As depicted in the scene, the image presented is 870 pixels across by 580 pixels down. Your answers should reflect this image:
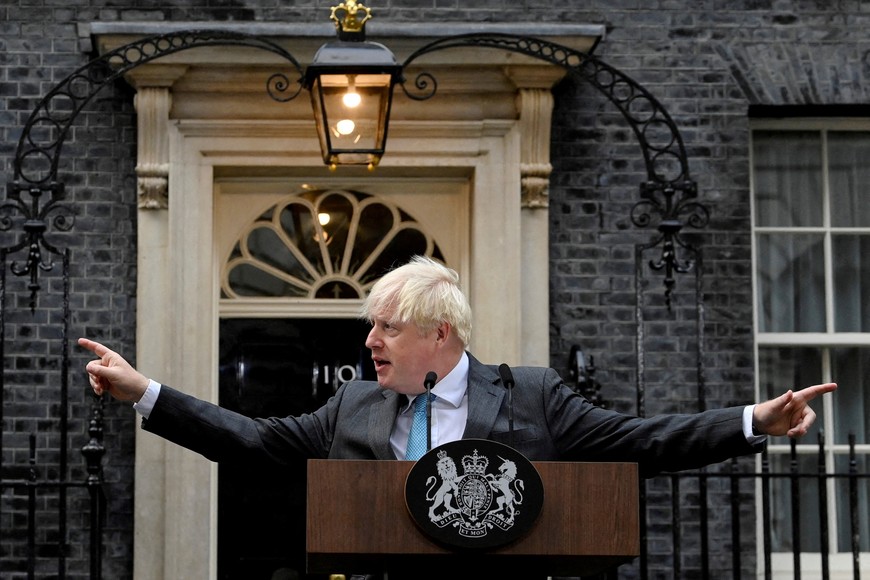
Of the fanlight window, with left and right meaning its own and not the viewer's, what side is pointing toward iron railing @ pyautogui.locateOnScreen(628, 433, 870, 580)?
left

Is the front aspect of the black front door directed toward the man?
yes

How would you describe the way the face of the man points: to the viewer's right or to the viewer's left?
to the viewer's left

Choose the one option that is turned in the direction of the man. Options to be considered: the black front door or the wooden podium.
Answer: the black front door

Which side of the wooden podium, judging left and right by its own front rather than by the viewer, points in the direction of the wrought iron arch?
back

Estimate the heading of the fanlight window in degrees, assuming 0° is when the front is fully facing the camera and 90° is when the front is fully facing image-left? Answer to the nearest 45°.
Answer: approximately 0°

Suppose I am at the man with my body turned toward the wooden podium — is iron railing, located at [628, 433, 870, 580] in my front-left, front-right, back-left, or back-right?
back-left

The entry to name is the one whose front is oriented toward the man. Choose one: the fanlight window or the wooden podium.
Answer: the fanlight window

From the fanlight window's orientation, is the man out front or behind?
out front

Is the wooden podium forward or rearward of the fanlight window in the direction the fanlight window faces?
forward
